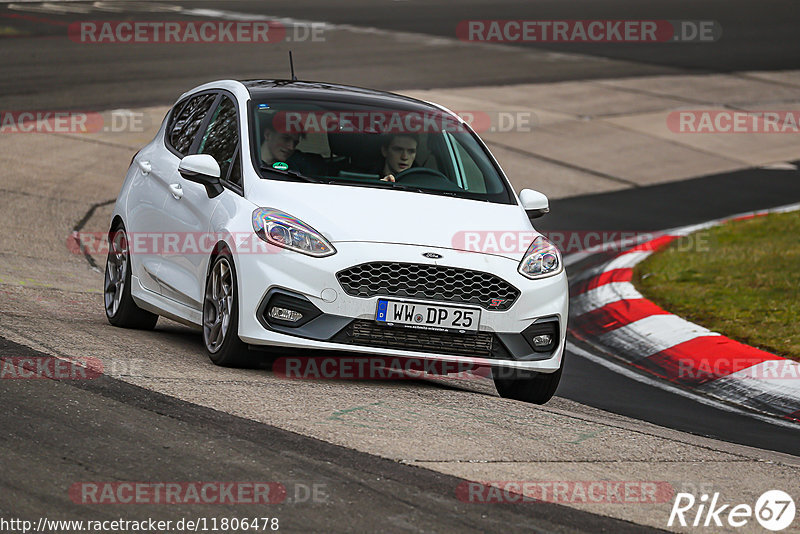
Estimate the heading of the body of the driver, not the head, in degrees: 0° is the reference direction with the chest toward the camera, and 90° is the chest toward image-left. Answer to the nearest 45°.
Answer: approximately 315°

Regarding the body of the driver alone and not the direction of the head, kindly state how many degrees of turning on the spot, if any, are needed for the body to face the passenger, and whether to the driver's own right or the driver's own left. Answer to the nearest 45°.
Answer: approximately 135° to the driver's own right

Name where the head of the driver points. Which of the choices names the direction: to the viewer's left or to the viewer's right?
to the viewer's right

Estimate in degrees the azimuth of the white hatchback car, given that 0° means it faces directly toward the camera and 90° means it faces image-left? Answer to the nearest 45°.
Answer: approximately 315°

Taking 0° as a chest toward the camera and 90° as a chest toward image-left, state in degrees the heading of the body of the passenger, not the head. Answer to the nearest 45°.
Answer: approximately 315°

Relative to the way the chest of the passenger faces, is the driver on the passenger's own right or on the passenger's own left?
on the passenger's own left
